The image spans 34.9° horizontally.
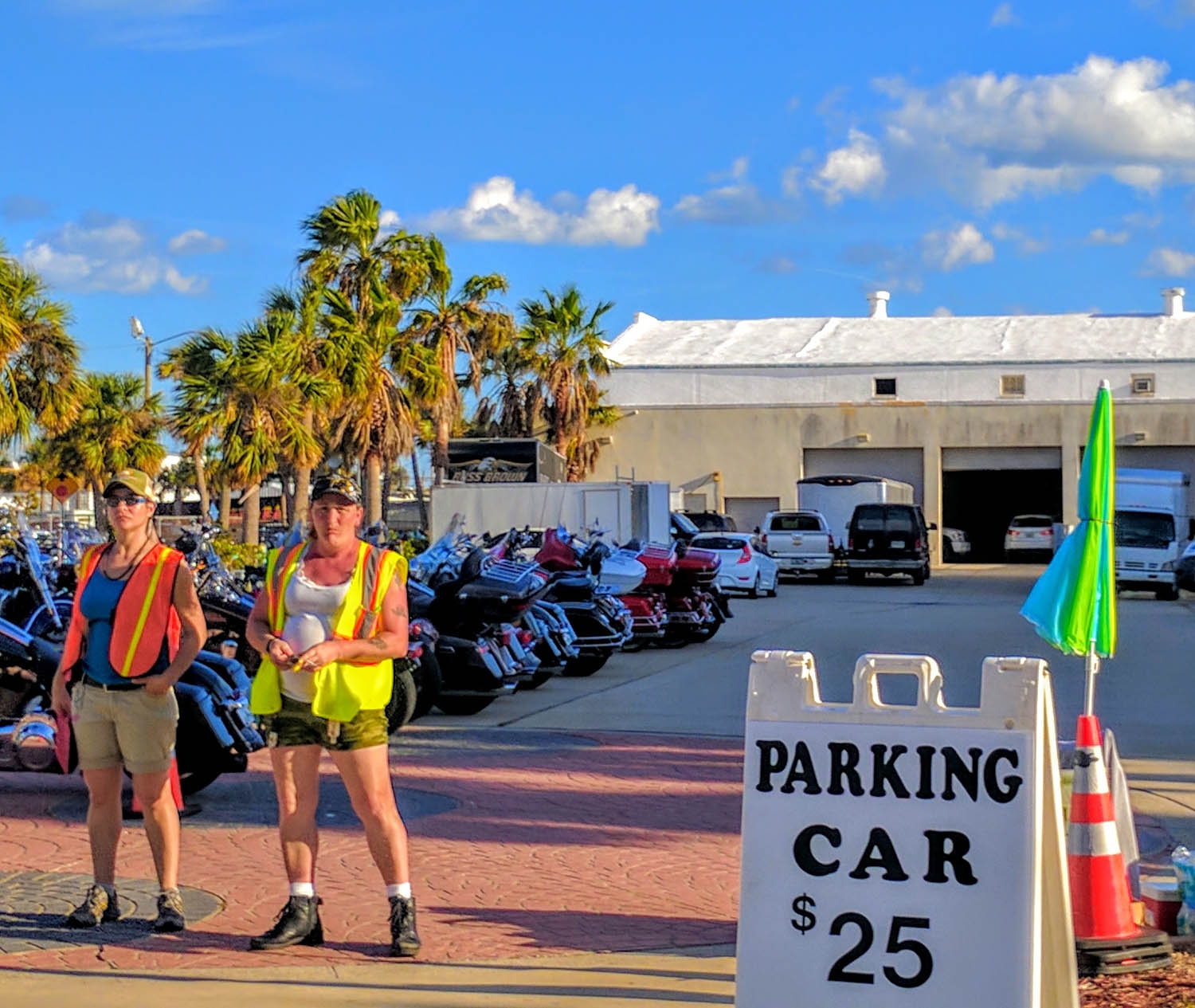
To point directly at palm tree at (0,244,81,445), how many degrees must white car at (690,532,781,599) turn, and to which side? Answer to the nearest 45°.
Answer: approximately 135° to its left

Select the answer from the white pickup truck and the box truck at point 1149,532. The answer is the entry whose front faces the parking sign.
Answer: the box truck

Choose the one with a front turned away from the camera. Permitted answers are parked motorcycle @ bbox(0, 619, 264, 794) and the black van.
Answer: the black van

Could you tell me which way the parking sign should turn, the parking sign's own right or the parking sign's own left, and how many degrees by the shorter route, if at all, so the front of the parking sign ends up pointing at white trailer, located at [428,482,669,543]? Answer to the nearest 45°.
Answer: approximately 180°

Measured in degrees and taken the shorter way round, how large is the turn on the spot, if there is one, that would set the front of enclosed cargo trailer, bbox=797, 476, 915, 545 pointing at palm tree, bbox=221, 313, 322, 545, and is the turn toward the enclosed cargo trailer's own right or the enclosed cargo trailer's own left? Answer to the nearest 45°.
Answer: approximately 135° to the enclosed cargo trailer's own left

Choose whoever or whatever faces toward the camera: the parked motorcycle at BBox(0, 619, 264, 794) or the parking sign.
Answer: the parking sign

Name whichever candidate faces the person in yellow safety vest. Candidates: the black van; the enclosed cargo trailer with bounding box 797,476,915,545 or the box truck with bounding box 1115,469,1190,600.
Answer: the box truck with bounding box 1115,469,1190,600

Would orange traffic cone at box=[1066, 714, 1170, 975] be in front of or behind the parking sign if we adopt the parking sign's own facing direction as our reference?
behind

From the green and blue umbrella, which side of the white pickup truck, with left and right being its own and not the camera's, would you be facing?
back

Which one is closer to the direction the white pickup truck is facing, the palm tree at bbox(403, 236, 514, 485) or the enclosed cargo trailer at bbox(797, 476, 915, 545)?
the enclosed cargo trailer

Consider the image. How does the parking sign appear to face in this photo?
toward the camera

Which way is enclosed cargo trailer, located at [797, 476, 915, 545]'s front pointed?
away from the camera

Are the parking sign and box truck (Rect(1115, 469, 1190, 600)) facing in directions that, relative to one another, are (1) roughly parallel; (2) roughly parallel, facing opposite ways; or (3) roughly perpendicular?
roughly parallel

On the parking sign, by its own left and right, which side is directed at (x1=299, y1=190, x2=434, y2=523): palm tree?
back

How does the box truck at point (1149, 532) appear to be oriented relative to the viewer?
toward the camera

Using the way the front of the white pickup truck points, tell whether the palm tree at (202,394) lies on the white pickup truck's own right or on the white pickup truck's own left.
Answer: on the white pickup truck's own left

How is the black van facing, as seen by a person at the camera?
facing away from the viewer

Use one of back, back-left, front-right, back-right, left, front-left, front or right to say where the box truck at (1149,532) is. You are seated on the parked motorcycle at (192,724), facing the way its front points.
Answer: back-right

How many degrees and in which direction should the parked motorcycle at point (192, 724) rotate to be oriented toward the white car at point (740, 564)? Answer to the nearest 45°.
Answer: approximately 135° to its right

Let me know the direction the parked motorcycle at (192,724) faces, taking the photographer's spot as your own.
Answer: facing to the left of the viewer

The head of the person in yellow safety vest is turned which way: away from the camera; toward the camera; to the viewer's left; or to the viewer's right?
toward the camera
